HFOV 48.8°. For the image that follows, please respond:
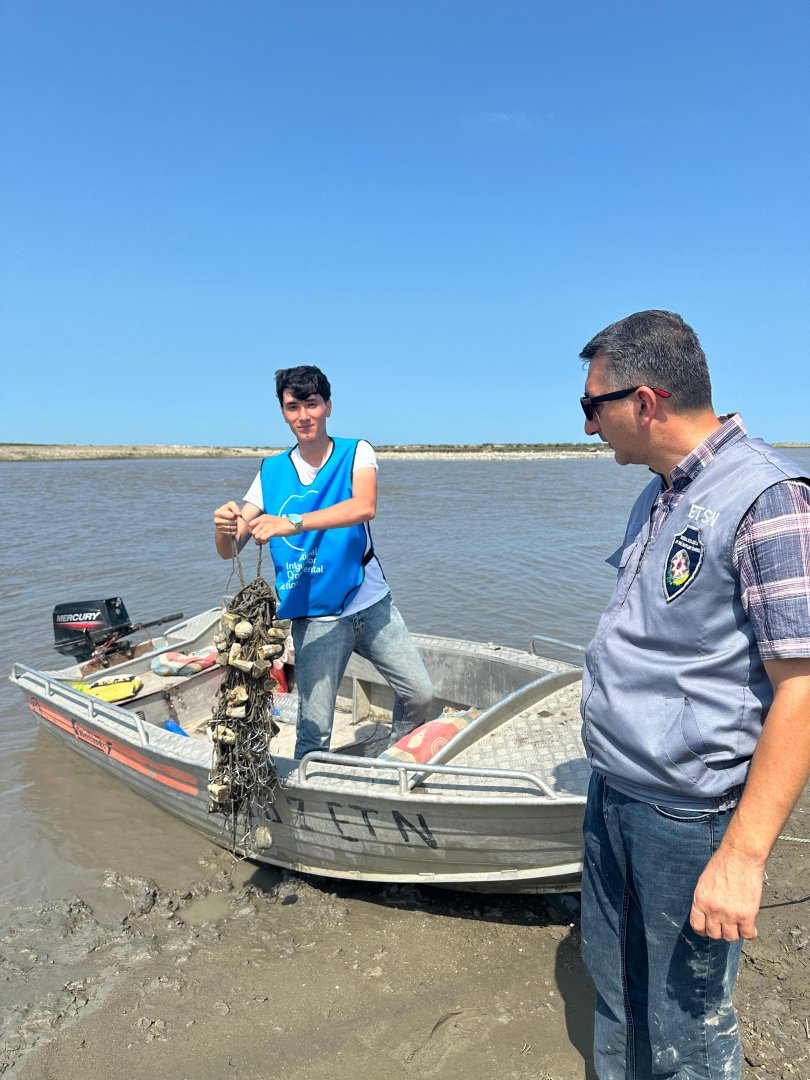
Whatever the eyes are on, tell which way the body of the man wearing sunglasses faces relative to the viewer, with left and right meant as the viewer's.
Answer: facing the viewer and to the left of the viewer

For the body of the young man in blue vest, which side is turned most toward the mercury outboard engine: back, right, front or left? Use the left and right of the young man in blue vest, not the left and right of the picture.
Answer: right

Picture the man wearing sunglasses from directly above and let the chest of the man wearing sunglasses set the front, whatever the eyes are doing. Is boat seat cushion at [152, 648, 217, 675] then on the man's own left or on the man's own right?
on the man's own right

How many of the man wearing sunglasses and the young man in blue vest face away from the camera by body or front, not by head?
0

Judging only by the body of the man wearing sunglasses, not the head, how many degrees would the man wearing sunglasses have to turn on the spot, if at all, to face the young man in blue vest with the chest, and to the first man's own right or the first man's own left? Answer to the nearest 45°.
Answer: approximately 90° to the first man's own right

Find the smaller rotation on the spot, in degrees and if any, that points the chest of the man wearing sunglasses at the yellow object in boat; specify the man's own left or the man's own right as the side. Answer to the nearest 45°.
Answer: approximately 90° to the man's own right

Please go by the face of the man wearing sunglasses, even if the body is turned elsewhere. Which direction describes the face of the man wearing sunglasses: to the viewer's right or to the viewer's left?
to the viewer's left
